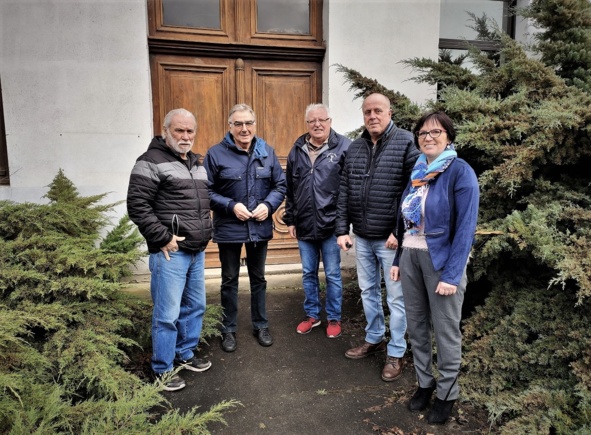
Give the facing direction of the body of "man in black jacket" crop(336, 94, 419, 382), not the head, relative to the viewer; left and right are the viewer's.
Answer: facing the viewer and to the left of the viewer

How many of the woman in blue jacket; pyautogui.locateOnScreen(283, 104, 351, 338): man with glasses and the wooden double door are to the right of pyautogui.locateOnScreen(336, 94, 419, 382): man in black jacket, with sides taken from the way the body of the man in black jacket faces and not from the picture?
2

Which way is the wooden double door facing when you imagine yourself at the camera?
facing the viewer

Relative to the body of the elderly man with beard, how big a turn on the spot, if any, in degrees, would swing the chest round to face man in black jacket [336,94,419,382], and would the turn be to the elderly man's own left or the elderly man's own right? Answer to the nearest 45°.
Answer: approximately 45° to the elderly man's own left

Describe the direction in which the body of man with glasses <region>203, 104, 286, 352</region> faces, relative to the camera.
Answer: toward the camera

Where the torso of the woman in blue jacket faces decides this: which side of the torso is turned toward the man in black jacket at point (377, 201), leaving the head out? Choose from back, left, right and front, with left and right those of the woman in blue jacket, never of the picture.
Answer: right

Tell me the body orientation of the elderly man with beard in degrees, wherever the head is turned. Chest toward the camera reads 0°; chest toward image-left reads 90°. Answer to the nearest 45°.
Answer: approximately 315°

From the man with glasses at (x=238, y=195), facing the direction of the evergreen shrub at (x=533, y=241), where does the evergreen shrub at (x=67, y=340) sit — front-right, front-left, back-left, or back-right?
back-right

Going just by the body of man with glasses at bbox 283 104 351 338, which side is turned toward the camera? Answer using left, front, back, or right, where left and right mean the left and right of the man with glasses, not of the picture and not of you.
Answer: front
